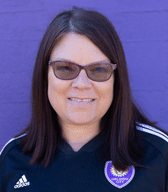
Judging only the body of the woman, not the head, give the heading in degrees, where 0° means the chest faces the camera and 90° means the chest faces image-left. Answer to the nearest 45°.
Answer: approximately 0°
